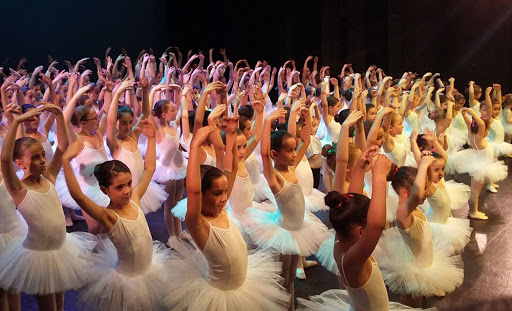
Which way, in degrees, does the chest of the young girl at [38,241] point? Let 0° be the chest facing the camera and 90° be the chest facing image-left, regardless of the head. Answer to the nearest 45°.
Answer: approximately 315°

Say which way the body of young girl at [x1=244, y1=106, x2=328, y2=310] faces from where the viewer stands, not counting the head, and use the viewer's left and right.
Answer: facing the viewer and to the right of the viewer

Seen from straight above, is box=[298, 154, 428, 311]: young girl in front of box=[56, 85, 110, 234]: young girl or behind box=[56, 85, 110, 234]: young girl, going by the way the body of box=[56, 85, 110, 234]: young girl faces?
in front

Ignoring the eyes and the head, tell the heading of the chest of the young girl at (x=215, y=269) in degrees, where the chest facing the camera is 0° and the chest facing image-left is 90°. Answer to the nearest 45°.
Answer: approximately 315°

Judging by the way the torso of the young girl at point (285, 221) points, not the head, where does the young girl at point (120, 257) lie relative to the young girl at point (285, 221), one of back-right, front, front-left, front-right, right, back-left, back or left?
right

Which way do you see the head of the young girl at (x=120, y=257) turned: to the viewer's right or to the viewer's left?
to the viewer's right
